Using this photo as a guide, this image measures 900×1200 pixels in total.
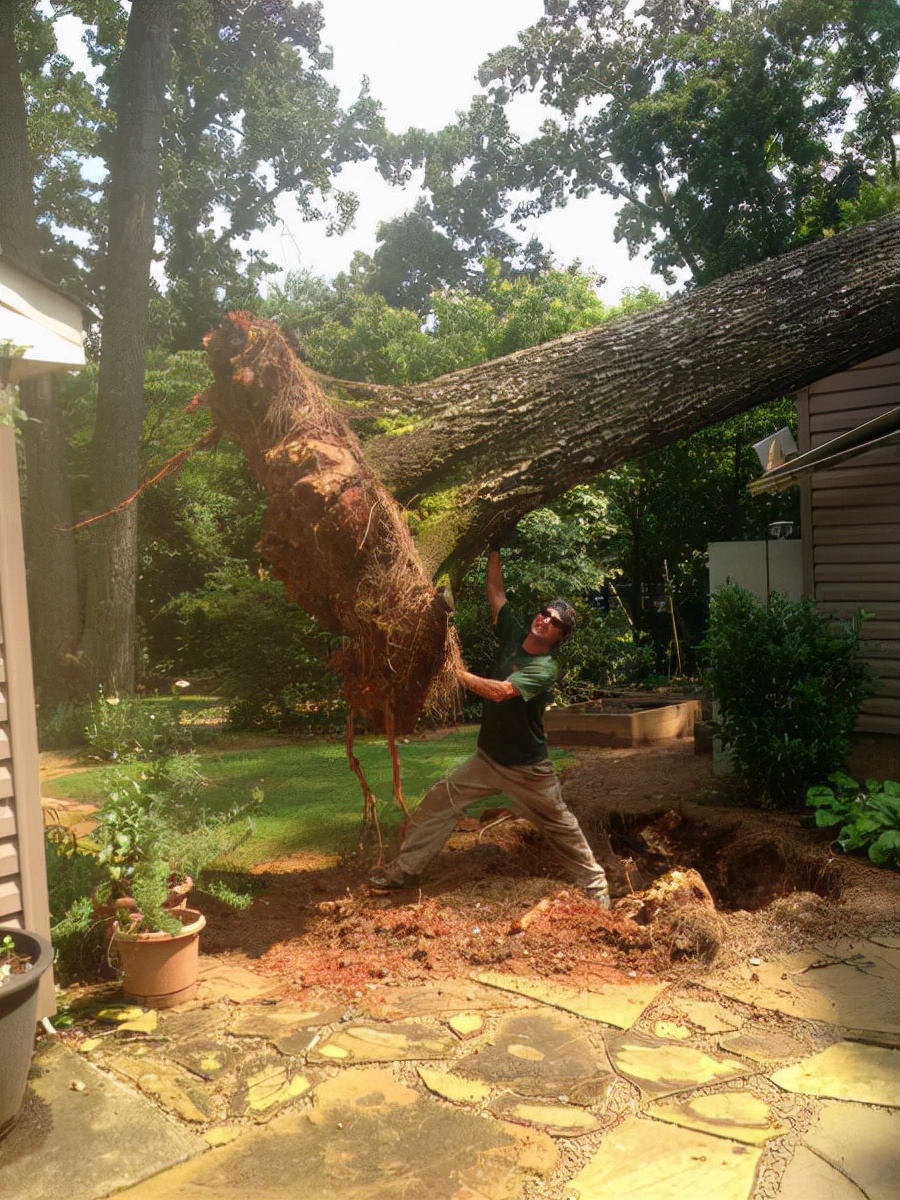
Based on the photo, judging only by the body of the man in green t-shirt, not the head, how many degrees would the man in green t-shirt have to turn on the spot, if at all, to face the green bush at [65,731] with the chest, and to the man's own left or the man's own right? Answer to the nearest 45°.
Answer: approximately 90° to the man's own right

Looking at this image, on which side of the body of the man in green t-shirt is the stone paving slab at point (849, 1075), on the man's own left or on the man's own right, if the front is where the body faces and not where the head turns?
on the man's own left

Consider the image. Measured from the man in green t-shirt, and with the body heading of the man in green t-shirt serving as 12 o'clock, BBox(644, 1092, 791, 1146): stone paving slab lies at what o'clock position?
The stone paving slab is roughly at 10 o'clock from the man in green t-shirt.

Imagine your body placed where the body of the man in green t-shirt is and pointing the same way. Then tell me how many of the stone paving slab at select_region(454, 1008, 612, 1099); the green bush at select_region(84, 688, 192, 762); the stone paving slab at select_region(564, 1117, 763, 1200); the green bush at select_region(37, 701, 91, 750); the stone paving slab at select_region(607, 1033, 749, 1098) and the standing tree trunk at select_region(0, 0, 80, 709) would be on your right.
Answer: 3

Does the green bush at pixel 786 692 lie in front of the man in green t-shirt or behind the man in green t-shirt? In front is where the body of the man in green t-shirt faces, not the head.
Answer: behind

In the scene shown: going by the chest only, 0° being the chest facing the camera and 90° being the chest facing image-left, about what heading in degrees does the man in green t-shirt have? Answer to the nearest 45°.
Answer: approximately 45°

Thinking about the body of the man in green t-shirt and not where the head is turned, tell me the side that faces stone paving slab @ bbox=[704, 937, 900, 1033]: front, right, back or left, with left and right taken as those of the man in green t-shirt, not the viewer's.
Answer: left

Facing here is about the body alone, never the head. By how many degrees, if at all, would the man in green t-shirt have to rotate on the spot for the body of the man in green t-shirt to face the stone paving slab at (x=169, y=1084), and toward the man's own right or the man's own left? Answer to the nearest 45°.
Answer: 0° — they already face it

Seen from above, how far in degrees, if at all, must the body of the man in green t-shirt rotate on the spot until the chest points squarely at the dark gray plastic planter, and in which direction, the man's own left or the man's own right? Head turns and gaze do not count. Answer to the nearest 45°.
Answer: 0° — they already face it

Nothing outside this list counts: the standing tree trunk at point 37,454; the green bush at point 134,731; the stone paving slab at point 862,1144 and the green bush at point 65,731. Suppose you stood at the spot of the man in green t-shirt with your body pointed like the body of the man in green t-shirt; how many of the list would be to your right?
3

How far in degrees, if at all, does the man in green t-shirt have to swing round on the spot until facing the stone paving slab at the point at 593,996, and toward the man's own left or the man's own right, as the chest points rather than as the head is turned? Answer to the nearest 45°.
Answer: approximately 45° to the man's own left

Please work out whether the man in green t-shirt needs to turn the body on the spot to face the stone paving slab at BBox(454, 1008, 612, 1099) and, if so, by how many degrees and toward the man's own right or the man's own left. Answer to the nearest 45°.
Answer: approximately 45° to the man's own left

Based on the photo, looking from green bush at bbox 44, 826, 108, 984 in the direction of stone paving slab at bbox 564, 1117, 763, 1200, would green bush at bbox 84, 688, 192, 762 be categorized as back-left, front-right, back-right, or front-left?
back-left
